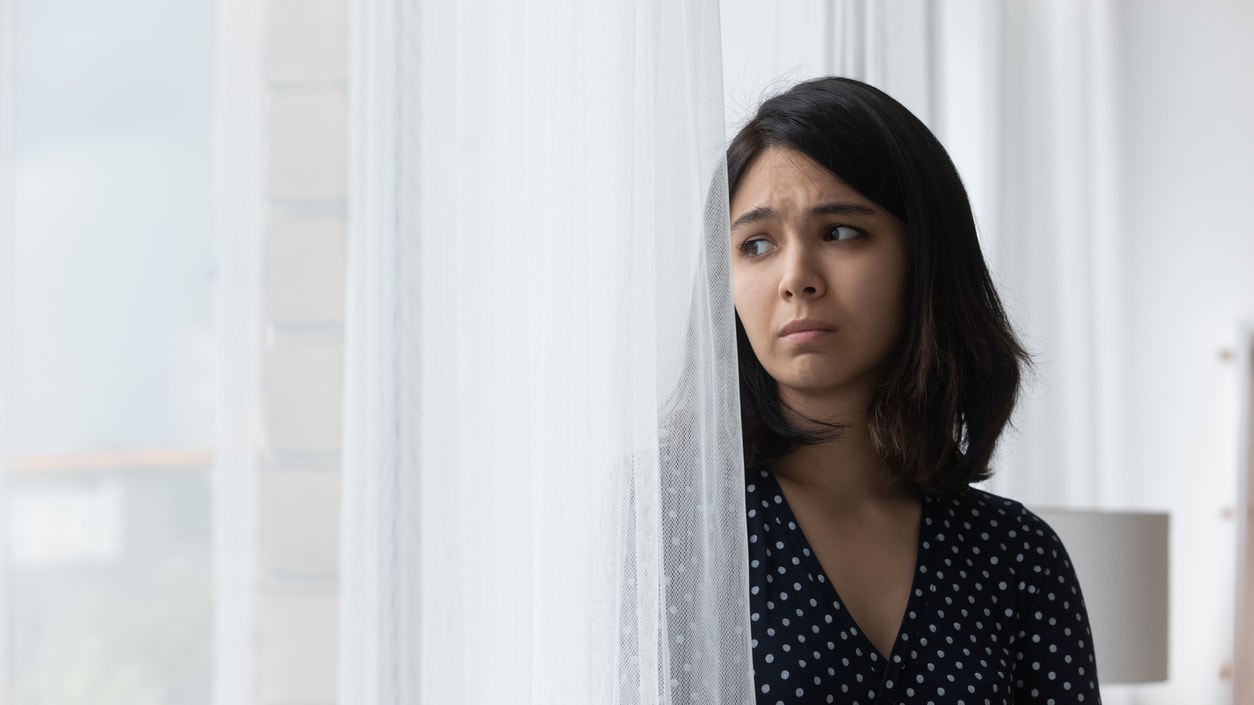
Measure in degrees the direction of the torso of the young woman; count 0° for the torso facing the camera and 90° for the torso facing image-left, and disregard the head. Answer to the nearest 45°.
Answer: approximately 0°

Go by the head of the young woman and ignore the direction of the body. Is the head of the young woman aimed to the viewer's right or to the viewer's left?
to the viewer's left
